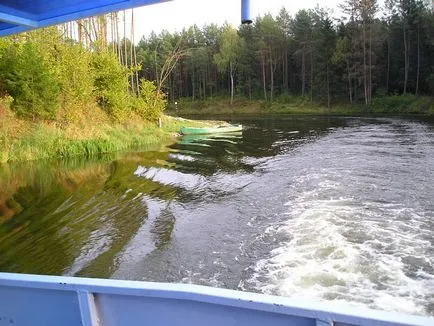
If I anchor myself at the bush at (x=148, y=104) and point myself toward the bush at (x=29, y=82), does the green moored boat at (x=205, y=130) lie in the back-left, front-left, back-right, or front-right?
back-left
